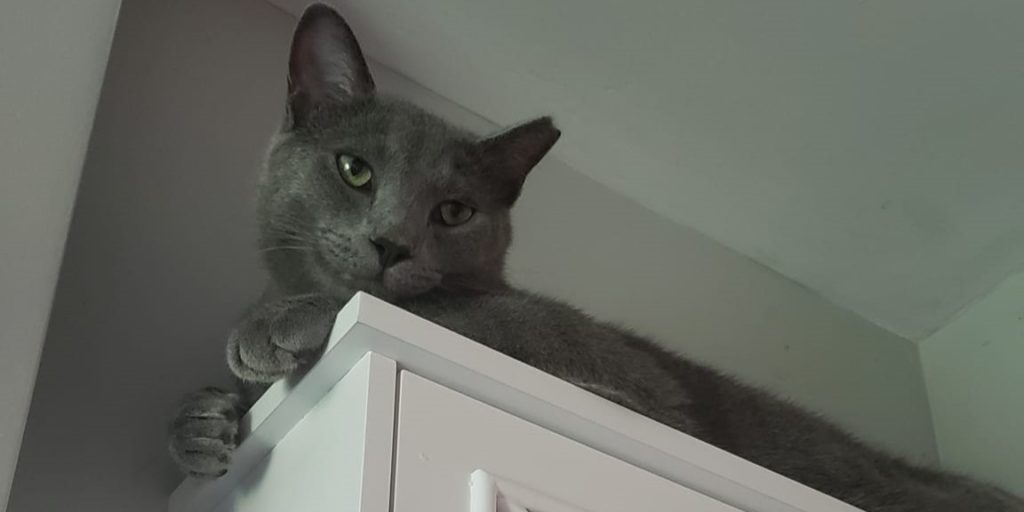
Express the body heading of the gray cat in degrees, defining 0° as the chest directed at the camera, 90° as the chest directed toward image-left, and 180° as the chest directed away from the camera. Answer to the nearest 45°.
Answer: approximately 45°

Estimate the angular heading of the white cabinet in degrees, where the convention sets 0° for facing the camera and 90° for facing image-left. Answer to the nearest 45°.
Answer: approximately 315°
